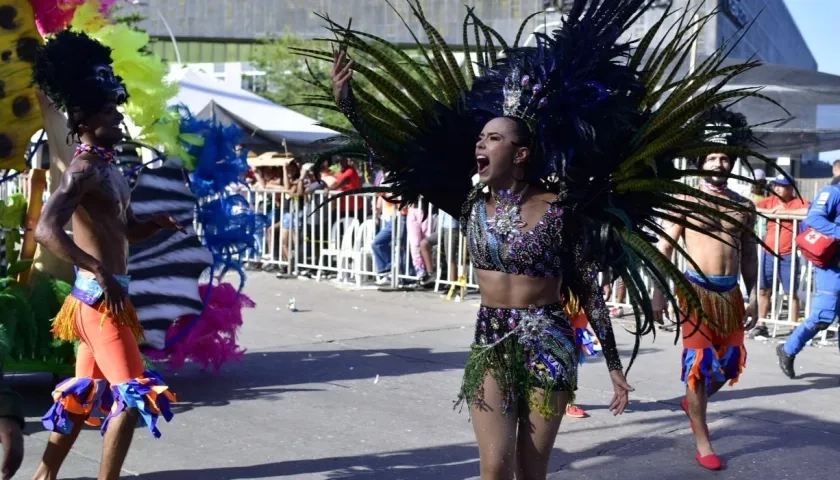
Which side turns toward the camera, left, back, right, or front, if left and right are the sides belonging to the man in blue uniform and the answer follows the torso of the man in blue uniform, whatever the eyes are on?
right

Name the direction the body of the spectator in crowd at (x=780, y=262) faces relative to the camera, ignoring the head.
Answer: toward the camera

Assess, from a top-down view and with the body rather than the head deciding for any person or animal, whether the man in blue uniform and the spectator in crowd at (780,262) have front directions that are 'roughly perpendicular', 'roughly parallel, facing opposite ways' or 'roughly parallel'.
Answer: roughly perpendicular

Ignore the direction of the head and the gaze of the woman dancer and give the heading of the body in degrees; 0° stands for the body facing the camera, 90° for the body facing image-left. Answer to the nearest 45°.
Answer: approximately 45°

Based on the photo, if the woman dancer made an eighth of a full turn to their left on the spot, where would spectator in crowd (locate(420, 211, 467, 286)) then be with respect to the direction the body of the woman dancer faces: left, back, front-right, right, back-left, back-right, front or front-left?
back

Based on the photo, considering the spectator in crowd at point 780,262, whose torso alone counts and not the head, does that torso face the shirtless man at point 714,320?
yes

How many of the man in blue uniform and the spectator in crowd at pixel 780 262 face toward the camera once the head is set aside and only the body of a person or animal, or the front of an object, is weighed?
1

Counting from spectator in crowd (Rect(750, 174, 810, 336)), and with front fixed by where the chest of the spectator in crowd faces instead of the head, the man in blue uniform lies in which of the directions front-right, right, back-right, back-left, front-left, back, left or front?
front

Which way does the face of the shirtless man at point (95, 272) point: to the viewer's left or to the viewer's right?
to the viewer's right
